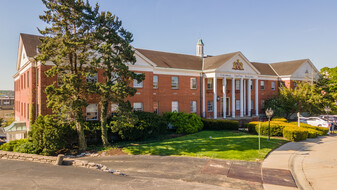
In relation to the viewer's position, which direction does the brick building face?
facing the viewer and to the right of the viewer

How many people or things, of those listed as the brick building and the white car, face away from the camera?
0

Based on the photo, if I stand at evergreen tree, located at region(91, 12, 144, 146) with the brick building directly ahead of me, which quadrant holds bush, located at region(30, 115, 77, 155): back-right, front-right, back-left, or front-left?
back-left

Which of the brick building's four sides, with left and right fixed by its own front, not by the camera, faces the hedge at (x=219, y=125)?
front
